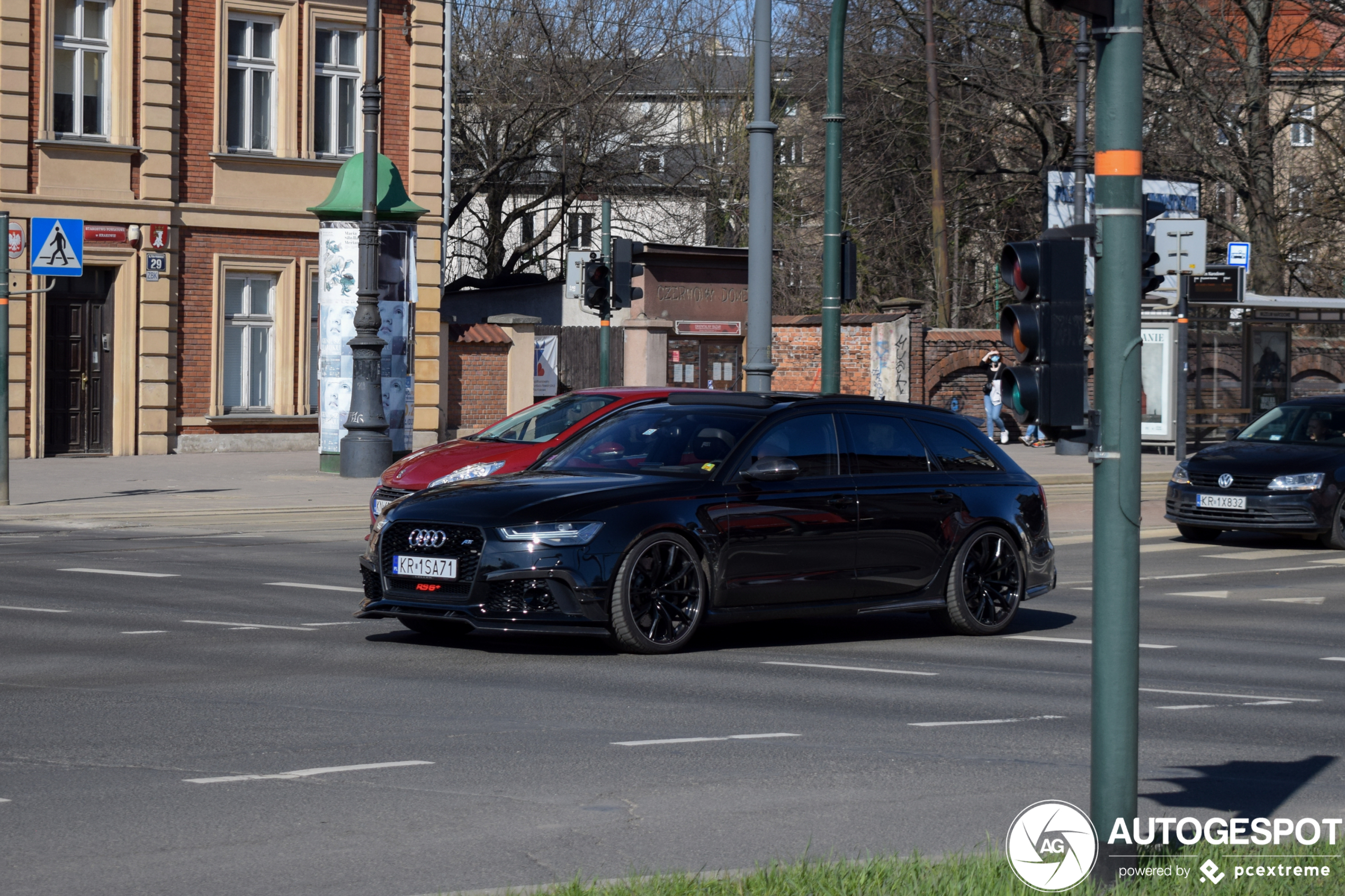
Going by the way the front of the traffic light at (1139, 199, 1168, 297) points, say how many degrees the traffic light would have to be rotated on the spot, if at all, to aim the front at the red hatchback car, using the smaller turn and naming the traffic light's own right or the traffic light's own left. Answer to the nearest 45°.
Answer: approximately 135° to the traffic light's own left

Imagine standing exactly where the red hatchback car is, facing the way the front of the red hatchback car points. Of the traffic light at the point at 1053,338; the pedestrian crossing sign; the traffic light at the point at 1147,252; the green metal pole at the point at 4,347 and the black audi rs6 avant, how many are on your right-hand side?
2

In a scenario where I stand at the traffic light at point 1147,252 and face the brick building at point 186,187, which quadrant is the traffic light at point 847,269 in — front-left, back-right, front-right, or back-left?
front-right

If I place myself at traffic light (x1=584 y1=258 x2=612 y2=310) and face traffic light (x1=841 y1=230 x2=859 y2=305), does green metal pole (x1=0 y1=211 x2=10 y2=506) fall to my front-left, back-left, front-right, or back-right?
back-right

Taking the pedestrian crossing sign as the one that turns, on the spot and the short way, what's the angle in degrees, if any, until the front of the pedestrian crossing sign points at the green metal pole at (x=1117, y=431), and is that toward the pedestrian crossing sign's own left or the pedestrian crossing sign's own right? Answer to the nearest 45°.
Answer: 0° — it already faces it

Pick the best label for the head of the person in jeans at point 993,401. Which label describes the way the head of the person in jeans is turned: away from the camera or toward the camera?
toward the camera

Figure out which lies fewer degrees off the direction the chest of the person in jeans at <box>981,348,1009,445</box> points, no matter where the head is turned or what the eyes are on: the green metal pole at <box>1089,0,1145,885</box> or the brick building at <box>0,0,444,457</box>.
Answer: the green metal pole

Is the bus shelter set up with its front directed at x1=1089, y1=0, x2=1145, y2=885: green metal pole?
yes

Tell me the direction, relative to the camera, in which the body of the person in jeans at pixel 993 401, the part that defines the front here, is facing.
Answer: toward the camera

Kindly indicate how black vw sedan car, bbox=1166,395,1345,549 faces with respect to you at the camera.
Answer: facing the viewer and to the left of the viewer

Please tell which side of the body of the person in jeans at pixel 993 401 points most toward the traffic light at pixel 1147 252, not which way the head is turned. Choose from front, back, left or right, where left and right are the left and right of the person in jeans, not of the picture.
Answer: front

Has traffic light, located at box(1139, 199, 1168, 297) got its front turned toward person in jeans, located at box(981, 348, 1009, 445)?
no
